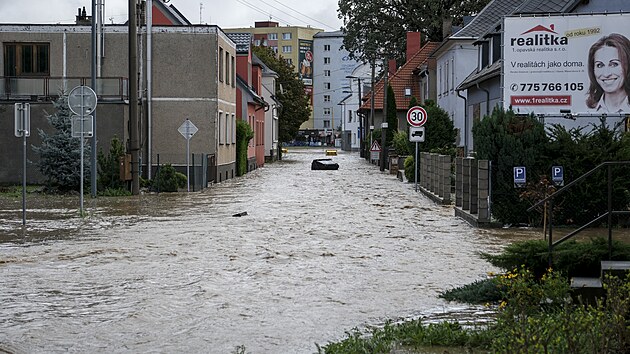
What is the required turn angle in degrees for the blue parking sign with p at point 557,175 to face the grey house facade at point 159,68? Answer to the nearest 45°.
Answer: approximately 135° to its right

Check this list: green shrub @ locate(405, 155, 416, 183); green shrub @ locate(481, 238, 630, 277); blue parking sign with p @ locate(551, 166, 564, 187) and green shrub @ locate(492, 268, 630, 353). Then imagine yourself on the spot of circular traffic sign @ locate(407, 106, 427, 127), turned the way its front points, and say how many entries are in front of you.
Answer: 3

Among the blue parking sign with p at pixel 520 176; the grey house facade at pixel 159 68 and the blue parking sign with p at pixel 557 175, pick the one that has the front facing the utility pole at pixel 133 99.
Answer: the grey house facade

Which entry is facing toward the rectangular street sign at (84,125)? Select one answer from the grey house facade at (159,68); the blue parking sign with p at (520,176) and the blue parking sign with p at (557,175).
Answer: the grey house facade

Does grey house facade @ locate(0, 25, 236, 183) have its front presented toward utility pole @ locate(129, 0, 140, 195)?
yes

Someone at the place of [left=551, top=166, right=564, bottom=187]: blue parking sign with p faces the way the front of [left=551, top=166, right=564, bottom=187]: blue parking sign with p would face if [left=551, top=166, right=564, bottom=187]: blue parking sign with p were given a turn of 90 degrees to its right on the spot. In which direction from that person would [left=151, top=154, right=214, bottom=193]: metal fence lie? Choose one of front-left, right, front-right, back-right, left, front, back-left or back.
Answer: front-right

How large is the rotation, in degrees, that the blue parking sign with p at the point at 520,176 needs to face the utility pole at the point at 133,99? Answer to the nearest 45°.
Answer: approximately 135° to its right
